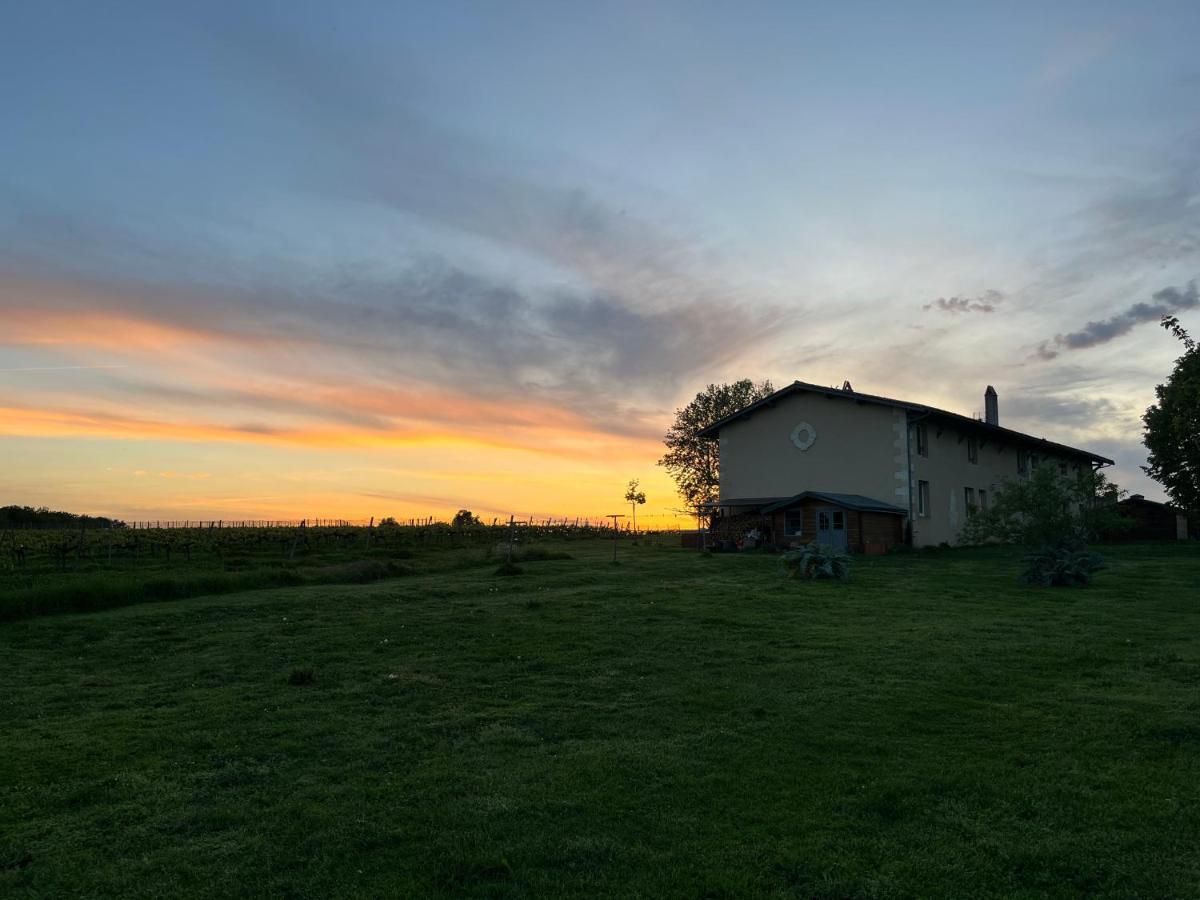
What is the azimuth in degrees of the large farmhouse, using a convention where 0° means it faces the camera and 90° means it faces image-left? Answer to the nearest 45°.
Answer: approximately 315°

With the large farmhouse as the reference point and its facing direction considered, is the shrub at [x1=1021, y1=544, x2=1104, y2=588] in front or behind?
in front

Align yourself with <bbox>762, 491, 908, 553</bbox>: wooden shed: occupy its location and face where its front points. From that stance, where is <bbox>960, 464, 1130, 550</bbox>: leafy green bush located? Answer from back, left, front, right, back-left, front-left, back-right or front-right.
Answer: left

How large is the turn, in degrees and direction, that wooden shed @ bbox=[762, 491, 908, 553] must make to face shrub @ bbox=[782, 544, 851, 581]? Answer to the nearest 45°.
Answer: approximately 45° to its left

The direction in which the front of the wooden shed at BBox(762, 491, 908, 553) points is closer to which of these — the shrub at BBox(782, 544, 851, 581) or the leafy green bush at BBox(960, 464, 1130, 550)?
the shrub

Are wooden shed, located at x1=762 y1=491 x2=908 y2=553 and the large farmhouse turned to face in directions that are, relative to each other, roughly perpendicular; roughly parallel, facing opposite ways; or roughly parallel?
roughly perpendicular

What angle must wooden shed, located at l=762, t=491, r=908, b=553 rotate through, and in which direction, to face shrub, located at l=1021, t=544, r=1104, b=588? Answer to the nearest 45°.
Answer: approximately 90° to its left

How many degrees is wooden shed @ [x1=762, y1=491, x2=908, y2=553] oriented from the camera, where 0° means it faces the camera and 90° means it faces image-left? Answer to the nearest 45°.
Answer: approximately 45°

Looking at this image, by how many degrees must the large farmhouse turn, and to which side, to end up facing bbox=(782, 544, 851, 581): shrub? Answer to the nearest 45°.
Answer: approximately 45° to its right
